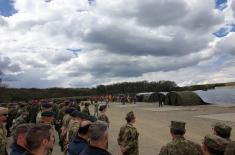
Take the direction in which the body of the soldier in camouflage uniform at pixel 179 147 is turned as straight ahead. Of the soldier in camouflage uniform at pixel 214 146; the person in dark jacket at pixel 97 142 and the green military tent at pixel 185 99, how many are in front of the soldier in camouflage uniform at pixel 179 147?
1

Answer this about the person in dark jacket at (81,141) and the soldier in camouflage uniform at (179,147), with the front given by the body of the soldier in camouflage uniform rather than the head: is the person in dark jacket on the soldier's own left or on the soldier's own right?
on the soldier's own left

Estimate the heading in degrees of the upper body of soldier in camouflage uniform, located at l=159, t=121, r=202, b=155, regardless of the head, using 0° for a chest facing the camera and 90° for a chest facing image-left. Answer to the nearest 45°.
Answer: approximately 180°

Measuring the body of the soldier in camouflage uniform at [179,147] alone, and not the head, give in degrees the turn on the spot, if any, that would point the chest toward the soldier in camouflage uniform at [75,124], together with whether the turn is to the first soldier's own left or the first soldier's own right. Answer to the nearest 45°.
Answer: approximately 45° to the first soldier's own left

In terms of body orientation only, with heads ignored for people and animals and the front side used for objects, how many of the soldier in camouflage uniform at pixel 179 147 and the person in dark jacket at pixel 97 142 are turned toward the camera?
0

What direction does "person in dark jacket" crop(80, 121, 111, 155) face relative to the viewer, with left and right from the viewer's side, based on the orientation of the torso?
facing away from the viewer and to the right of the viewer

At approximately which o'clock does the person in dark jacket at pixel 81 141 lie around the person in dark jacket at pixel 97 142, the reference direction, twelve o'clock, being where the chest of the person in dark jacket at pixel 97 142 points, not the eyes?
the person in dark jacket at pixel 81 141 is roughly at 10 o'clock from the person in dark jacket at pixel 97 142.

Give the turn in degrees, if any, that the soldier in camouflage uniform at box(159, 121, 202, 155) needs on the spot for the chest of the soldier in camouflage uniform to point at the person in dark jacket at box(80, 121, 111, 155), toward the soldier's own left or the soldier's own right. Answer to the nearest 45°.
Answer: approximately 135° to the soldier's own left

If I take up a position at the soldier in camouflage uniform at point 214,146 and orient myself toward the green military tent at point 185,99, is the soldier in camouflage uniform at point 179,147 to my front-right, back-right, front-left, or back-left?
front-left
